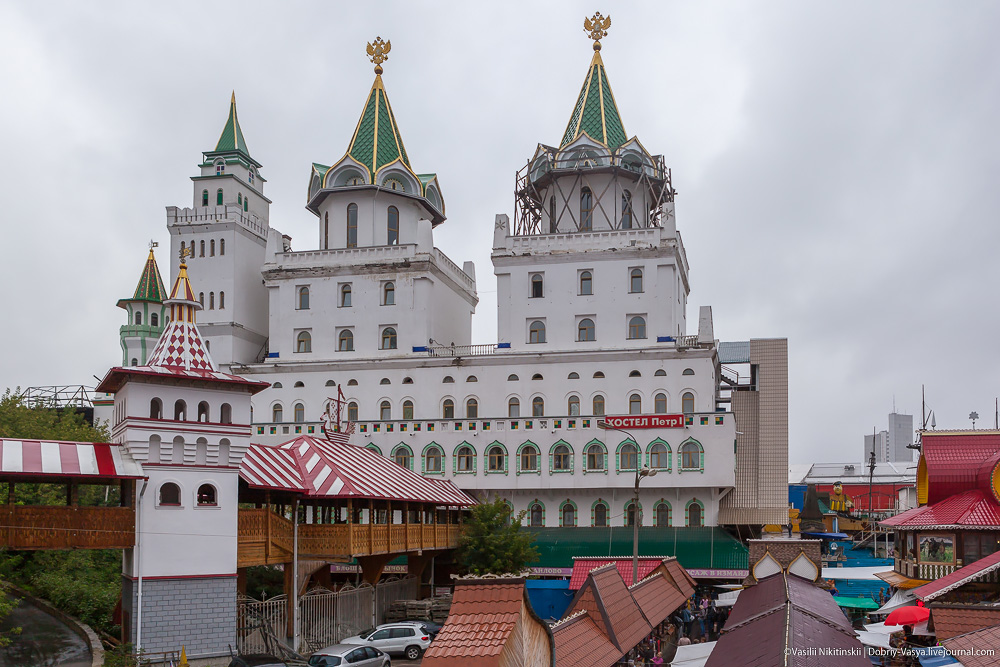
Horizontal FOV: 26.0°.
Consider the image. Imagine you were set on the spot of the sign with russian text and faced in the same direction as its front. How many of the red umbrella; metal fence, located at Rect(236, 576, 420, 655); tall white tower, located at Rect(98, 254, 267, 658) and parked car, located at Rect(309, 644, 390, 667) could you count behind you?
0

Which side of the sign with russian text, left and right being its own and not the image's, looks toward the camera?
front

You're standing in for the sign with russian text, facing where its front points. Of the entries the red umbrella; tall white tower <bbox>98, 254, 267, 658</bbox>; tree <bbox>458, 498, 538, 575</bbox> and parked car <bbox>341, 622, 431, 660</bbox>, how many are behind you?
0

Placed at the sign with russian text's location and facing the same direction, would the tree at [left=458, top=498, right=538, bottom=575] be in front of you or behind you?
in front

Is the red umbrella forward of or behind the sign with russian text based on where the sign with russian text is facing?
forward

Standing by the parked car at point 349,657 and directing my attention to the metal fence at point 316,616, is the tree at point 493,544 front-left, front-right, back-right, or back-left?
front-right

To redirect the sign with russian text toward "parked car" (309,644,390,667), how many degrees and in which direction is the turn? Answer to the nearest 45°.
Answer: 0° — it already faces it
